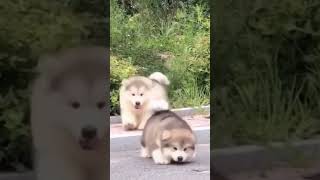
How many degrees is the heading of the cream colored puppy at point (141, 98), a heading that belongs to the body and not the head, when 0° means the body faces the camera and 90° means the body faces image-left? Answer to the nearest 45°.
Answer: approximately 45°

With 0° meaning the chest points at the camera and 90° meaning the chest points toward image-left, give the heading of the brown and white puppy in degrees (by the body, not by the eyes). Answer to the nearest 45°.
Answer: approximately 315°
